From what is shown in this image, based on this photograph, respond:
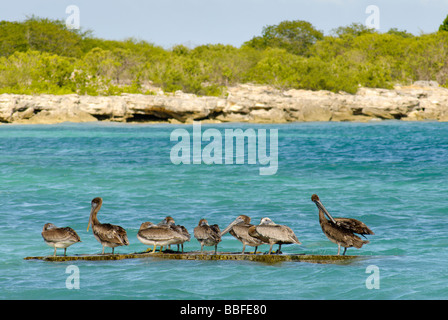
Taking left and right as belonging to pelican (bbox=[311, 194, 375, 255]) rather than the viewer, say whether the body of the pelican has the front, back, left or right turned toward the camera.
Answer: left

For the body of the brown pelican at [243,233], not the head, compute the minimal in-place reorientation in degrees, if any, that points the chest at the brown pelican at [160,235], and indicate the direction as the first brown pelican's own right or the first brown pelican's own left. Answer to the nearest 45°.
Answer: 0° — it already faces it

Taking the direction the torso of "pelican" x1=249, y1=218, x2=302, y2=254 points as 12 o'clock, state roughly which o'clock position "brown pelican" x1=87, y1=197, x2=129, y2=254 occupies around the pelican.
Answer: The brown pelican is roughly at 12 o'clock from the pelican.

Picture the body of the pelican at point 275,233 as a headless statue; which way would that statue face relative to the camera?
to the viewer's left

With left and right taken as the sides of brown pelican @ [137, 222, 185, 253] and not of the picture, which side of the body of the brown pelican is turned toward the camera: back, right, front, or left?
left

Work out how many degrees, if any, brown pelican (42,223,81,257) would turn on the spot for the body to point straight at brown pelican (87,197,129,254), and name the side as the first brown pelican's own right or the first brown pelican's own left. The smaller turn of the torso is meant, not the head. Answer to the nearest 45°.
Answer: approximately 180°

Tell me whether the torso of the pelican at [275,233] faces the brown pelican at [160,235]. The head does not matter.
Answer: yes

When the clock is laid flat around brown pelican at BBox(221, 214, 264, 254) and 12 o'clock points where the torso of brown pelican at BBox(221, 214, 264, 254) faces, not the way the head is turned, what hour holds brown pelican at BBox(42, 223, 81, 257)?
brown pelican at BBox(42, 223, 81, 257) is roughly at 12 o'clock from brown pelican at BBox(221, 214, 264, 254).

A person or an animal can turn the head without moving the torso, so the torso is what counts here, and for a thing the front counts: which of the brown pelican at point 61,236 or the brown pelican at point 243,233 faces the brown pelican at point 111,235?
the brown pelican at point 243,233

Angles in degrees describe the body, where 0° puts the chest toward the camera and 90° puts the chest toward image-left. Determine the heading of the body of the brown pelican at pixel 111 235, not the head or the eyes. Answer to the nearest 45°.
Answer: approximately 90°

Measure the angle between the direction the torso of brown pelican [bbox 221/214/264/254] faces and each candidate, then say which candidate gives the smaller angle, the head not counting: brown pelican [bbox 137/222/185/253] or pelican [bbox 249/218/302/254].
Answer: the brown pelican

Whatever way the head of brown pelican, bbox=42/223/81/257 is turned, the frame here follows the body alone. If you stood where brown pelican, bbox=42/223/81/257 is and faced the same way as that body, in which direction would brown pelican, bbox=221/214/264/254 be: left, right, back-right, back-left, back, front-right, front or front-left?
back

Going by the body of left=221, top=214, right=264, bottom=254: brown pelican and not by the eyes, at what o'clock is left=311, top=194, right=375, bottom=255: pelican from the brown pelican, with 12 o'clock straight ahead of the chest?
The pelican is roughly at 6 o'clock from the brown pelican.

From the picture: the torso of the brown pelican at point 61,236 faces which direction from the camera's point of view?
to the viewer's left
